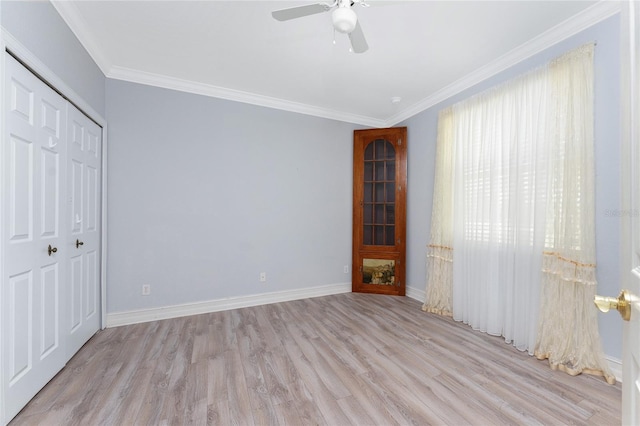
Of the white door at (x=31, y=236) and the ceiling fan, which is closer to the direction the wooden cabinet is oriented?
the ceiling fan

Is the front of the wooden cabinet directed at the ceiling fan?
yes

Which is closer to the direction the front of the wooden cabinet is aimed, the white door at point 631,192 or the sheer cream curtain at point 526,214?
the white door

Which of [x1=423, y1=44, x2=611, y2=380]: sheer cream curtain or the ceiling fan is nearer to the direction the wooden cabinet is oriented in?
the ceiling fan

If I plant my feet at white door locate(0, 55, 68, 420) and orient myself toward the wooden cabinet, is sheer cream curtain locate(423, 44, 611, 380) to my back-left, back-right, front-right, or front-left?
front-right

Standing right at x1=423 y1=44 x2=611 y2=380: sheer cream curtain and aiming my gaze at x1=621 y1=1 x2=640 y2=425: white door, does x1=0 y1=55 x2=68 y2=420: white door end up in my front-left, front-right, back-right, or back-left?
front-right

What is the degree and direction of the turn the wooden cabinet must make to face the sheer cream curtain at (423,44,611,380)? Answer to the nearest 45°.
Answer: approximately 45° to its left

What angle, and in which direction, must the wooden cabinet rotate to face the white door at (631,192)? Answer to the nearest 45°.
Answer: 0° — it already faces it

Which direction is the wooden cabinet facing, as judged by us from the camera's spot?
facing the viewer

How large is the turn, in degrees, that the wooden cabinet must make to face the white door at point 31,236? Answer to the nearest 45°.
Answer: approximately 45° to its right

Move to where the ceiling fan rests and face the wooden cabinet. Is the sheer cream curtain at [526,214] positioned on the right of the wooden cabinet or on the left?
right
